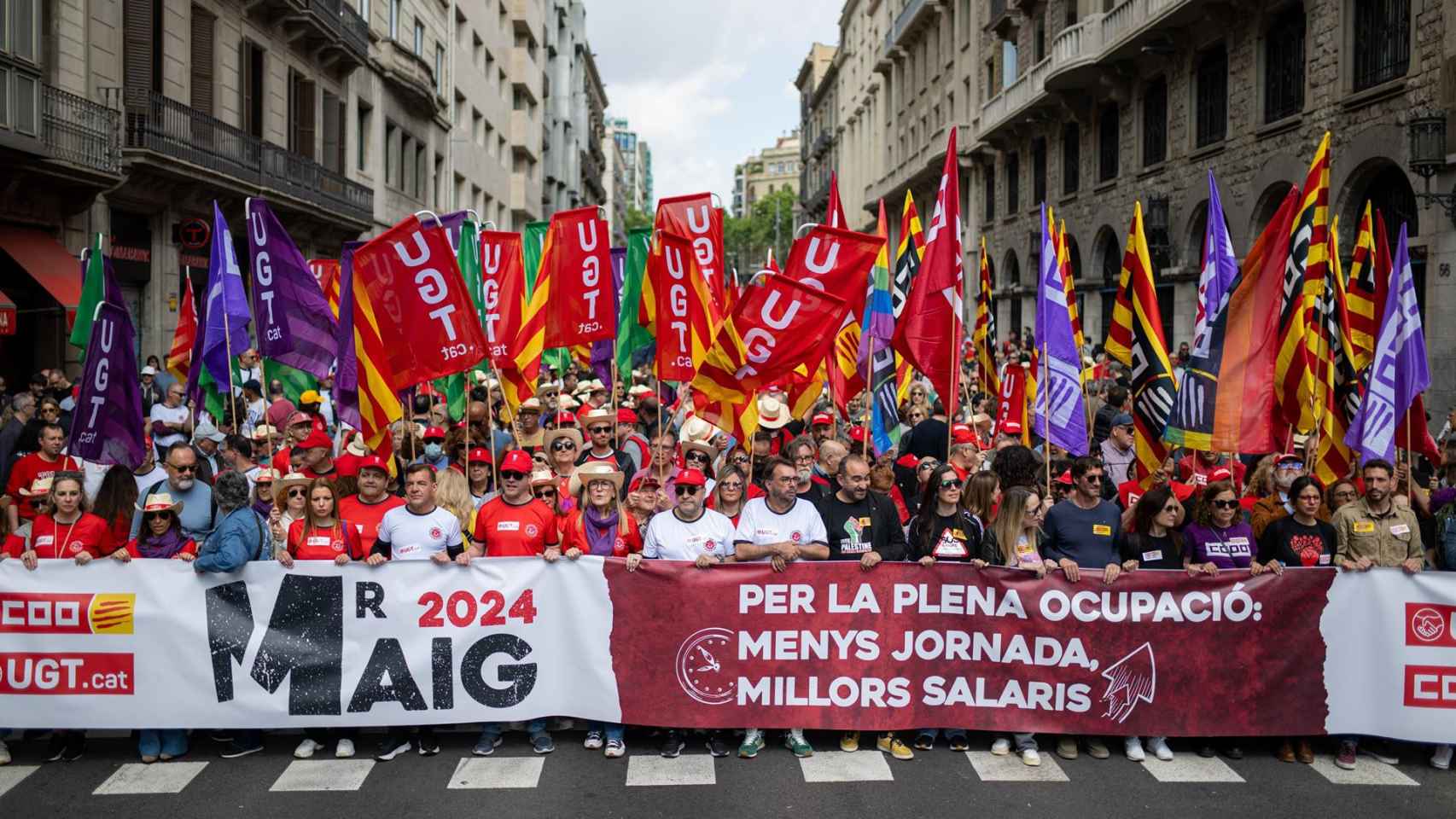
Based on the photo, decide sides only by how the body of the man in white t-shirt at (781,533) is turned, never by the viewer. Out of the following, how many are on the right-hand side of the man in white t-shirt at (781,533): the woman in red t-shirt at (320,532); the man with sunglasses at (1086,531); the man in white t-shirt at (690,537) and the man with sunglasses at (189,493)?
3

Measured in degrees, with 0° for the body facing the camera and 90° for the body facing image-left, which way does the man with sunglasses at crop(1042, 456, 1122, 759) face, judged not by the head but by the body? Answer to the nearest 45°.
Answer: approximately 0°

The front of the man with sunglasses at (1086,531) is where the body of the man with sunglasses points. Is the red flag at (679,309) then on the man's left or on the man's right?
on the man's right

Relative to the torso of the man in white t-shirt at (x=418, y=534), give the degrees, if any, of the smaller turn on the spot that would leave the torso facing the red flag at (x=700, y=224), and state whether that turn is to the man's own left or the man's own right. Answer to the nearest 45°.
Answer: approximately 135° to the man's own left

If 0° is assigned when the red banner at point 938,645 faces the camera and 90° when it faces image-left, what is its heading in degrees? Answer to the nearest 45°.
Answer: approximately 0°

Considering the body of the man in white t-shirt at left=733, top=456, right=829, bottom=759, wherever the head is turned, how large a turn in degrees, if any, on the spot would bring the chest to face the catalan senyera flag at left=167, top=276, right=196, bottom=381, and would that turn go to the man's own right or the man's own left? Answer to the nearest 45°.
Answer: approximately 135° to the man's own right

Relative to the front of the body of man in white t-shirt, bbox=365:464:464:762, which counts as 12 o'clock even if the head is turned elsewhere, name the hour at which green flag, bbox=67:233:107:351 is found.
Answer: The green flag is roughly at 5 o'clock from the man in white t-shirt.
